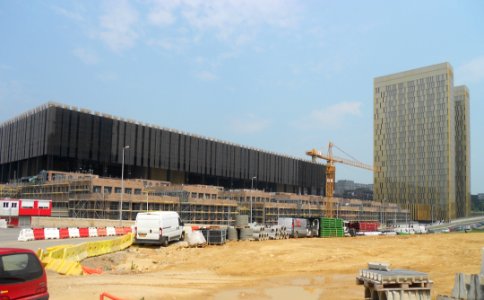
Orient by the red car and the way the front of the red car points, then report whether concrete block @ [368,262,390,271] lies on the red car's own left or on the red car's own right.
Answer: on the red car's own right

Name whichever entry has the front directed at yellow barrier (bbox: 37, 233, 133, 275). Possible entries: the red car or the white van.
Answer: the red car

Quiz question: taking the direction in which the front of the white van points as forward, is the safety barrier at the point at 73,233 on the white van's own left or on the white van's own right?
on the white van's own left

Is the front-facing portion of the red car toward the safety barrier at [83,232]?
yes

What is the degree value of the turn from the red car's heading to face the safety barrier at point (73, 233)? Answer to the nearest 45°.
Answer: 0° — it already faces it

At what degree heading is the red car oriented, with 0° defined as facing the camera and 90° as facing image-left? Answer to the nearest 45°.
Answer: approximately 180°

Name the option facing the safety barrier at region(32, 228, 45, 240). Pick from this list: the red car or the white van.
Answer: the red car

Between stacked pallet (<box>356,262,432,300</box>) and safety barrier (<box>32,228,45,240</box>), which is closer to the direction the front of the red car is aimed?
the safety barrier

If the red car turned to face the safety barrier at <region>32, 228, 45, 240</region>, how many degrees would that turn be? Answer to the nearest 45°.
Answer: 0° — it already faces it
